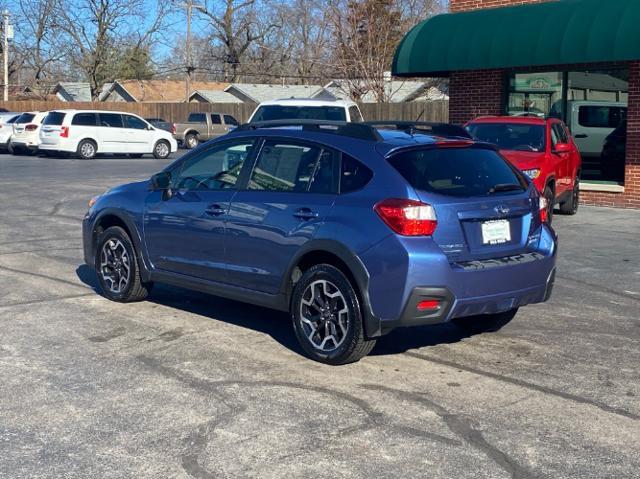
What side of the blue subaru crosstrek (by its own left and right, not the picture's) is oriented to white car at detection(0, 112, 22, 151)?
front

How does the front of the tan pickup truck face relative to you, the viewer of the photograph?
facing away from the viewer and to the right of the viewer

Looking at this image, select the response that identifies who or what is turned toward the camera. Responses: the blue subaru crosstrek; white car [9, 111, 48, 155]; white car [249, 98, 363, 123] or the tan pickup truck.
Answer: white car [249, 98, 363, 123]

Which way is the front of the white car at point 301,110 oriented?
toward the camera

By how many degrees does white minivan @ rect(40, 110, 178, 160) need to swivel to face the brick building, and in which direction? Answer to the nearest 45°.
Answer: approximately 90° to its right

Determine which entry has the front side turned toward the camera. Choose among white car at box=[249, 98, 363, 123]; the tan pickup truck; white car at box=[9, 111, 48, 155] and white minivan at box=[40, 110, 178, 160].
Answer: white car at box=[249, 98, 363, 123]

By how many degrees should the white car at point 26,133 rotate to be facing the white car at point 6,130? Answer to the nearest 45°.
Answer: approximately 45° to its left

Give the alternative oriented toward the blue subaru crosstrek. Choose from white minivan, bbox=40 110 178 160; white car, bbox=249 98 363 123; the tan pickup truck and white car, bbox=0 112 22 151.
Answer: white car, bbox=249 98 363 123

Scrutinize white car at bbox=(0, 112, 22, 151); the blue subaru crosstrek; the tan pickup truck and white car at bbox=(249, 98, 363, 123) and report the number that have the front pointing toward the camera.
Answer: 1

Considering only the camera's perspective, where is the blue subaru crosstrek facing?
facing away from the viewer and to the left of the viewer

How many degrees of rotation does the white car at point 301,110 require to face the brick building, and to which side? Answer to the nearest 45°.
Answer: approximately 90° to its left

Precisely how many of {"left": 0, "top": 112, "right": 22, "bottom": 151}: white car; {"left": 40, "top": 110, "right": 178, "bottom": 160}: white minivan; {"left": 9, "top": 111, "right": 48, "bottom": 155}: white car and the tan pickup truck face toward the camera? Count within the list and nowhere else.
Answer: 0

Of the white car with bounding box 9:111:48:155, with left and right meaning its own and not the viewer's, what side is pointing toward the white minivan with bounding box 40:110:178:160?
right

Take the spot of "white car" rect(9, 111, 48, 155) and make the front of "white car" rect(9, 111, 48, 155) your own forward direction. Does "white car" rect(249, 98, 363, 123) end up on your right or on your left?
on your right

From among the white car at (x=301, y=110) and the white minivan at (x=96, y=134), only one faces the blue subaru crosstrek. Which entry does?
the white car

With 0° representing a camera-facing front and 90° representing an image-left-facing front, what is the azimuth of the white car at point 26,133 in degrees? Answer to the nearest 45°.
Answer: approximately 225°

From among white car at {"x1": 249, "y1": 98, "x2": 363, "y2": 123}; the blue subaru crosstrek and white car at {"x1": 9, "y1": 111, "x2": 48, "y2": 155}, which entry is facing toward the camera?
white car at {"x1": 249, "y1": 98, "x2": 363, "y2": 123}
